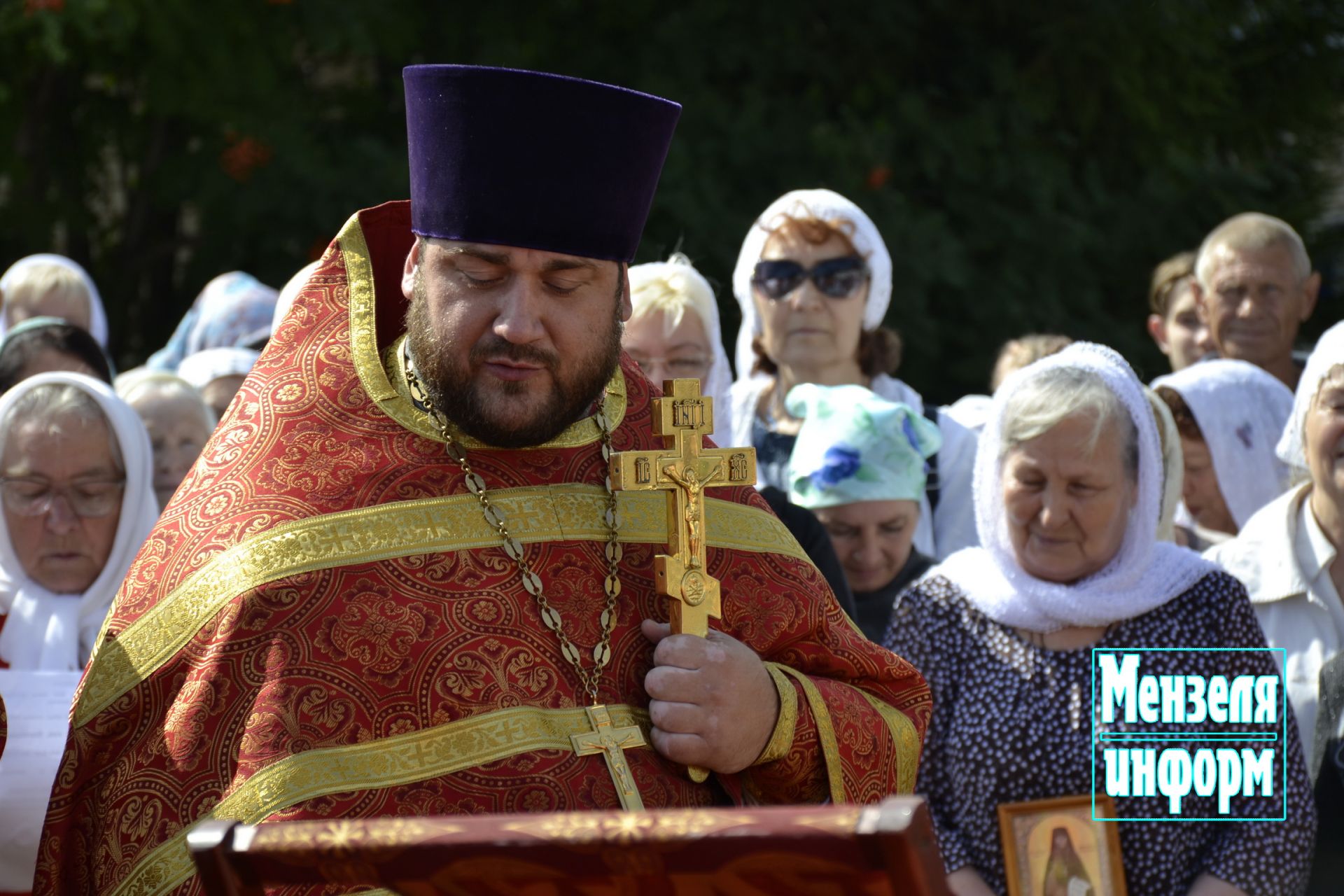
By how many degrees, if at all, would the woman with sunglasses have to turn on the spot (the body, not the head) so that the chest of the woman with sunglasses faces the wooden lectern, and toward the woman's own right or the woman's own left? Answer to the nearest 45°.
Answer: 0° — they already face it

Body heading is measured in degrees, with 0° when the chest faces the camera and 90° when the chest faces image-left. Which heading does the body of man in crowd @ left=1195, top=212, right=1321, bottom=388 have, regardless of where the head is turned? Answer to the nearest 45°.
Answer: approximately 0°

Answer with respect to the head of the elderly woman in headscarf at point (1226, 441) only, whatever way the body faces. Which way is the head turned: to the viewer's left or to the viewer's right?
to the viewer's left

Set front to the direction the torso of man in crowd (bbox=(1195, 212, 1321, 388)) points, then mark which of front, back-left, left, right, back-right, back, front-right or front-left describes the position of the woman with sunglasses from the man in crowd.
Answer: front-right

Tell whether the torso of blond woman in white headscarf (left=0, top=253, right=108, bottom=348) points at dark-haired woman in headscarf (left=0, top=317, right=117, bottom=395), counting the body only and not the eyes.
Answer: yes

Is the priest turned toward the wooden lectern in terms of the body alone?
yes

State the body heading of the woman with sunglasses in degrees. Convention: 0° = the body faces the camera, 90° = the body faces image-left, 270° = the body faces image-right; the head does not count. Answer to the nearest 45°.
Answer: approximately 0°

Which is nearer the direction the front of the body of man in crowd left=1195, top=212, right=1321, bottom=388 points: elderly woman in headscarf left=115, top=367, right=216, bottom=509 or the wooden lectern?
the wooden lectern

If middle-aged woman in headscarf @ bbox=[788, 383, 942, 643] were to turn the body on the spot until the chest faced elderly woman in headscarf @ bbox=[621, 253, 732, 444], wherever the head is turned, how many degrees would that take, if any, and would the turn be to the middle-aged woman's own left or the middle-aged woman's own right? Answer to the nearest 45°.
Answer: approximately 135° to the middle-aged woman's own right

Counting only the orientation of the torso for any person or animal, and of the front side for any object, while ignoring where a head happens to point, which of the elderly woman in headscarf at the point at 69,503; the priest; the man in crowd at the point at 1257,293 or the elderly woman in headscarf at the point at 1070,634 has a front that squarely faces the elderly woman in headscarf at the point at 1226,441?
the man in crowd

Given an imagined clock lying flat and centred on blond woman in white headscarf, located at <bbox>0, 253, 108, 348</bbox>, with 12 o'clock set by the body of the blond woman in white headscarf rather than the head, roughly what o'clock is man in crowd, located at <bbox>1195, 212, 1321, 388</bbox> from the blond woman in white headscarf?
The man in crowd is roughly at 10 o'clock from the blond woman in white headscarf.

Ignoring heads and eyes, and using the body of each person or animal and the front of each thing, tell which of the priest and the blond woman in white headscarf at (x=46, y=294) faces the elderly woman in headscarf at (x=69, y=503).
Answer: the blond woman in white headscarf at (x=46, y=294)

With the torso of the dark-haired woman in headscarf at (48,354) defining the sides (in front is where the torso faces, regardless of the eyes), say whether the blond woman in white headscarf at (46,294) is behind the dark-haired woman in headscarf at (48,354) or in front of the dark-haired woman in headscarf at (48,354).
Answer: behind
